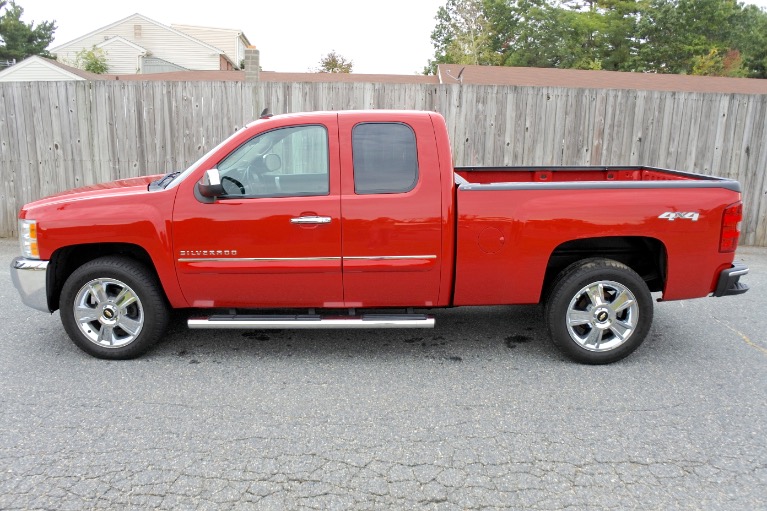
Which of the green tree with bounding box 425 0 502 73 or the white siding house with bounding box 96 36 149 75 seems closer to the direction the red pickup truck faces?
the white siding house

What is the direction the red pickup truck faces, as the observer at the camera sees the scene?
facing to the left of the viewer

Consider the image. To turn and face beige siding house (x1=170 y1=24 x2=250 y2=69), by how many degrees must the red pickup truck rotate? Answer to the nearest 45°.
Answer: approximately 90° to its right

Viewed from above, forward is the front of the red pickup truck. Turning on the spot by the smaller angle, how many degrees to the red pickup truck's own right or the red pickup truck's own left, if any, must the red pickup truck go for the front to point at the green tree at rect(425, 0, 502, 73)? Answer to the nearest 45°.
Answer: approximately 90° to the red pickup truck's own right

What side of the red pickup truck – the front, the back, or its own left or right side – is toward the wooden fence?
right

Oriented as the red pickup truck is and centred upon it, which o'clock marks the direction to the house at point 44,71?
The house is roughly at 2 o'clock from the red pickup truck.

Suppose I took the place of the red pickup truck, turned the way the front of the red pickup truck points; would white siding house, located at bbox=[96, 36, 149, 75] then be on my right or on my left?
on my right

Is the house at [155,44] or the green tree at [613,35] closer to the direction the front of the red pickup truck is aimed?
the house

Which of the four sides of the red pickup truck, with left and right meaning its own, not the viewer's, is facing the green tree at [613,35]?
right
